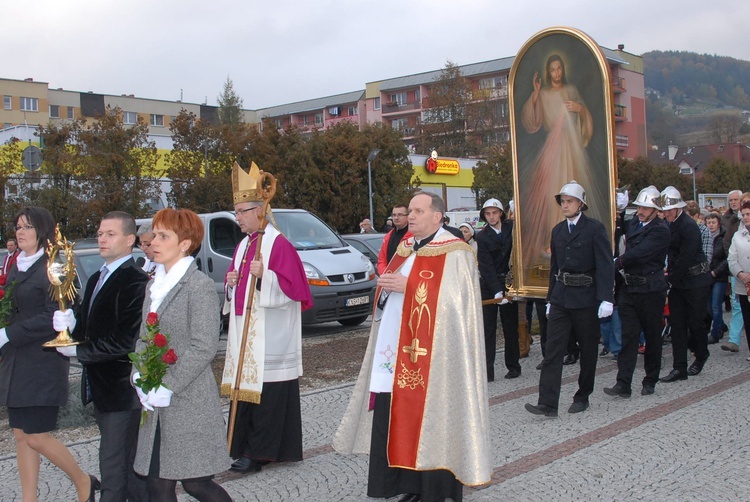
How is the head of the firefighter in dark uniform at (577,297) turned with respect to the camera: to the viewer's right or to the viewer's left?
to the viewer's left

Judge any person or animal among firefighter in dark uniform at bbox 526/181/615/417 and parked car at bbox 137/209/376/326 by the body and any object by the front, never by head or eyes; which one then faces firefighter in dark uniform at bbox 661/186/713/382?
the parked car

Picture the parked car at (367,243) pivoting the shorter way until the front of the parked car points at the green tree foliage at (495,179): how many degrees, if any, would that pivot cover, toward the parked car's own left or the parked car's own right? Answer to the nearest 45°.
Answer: approximately 135° to the parked car's own left

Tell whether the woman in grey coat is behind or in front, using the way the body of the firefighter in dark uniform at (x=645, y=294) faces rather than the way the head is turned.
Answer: in front

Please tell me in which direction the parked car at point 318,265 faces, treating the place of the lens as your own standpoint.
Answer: facing the viewer and to the right of the viewer

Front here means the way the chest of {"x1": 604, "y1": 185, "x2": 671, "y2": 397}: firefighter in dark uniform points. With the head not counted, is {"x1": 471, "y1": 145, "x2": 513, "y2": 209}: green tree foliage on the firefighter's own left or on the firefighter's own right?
on the firefighter's own right

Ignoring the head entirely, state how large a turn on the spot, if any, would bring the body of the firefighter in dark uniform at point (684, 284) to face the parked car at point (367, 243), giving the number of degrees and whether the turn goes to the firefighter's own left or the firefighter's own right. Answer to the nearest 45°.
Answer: approximately 90° to the firefighter's own right

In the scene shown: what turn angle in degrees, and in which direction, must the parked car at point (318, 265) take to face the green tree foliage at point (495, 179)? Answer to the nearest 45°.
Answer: approximately 135° to its left

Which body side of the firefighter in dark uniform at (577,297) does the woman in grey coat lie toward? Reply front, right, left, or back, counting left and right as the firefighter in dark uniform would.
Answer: front

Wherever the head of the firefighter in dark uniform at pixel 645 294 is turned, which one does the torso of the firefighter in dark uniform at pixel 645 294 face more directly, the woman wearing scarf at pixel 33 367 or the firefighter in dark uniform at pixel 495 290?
the woman wearing scarf

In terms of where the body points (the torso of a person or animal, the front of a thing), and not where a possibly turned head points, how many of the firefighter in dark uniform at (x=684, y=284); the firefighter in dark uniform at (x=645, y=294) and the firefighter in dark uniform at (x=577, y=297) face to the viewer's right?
0

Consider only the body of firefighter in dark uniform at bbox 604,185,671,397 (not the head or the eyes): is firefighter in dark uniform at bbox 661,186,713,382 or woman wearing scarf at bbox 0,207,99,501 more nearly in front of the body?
the woman wearing scarf

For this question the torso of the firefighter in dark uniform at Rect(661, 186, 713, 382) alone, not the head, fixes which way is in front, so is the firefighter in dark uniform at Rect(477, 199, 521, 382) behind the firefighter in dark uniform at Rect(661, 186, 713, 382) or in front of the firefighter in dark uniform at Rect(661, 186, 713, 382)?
in front

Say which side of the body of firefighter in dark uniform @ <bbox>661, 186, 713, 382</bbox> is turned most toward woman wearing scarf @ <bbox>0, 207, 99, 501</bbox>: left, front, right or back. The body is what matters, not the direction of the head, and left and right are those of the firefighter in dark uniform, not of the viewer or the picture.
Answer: front

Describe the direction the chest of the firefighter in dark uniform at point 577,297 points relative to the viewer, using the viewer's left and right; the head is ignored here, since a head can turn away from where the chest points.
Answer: facing the viewer and to the left of the viewer

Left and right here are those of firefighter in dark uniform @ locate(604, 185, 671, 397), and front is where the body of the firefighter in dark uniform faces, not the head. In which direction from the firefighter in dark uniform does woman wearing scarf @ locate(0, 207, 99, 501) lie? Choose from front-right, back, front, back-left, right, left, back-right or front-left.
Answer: front

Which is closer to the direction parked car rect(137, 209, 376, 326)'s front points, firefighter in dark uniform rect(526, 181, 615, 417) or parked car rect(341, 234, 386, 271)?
the firefighter in dark uniform
